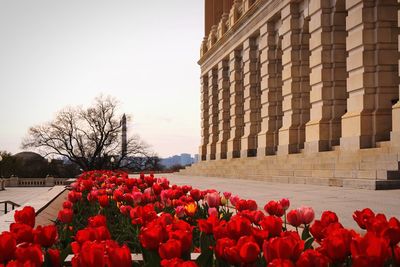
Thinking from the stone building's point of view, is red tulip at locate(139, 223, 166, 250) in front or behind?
in front

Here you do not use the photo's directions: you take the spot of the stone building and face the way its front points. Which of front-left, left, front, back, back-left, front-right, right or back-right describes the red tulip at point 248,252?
front-left

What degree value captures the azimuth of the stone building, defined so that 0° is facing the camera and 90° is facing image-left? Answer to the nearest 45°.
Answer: approximately 45°

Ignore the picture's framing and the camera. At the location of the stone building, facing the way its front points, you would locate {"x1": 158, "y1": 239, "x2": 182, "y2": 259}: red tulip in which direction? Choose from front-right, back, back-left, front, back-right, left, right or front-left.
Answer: front-left

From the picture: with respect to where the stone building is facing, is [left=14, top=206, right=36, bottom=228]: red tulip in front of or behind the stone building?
in front

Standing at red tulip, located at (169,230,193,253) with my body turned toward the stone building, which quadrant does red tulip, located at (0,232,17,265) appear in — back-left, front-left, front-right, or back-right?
back-left

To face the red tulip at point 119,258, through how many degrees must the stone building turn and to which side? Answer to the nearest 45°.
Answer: approximately 45° to its left

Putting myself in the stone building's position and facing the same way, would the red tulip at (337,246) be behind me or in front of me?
in front
